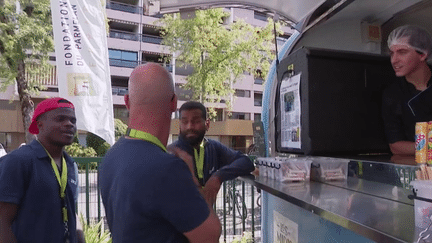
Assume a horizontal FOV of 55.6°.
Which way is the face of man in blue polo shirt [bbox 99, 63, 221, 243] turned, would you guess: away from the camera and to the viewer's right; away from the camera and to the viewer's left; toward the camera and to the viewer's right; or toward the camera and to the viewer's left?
away from the camera and to the viewer's right

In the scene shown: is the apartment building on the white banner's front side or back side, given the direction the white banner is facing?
on the back side

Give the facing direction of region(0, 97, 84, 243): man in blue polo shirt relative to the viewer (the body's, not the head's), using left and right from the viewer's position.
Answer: facing the viewer and to the right of the viewer

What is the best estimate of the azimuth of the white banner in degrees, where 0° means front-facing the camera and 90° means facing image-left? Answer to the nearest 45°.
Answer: approximately 0°

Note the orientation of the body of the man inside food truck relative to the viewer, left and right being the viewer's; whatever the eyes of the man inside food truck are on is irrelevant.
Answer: facing the viewer and to the left of the viewer

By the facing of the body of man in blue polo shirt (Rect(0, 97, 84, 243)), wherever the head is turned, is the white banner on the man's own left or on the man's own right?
on the man's own left

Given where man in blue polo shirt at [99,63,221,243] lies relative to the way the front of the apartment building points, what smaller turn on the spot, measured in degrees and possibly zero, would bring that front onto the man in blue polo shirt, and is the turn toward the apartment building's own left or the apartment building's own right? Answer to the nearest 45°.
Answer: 0° — it already faces them

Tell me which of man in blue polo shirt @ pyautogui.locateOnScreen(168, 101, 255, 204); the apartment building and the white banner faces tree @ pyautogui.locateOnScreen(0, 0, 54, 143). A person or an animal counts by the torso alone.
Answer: the apartment building
